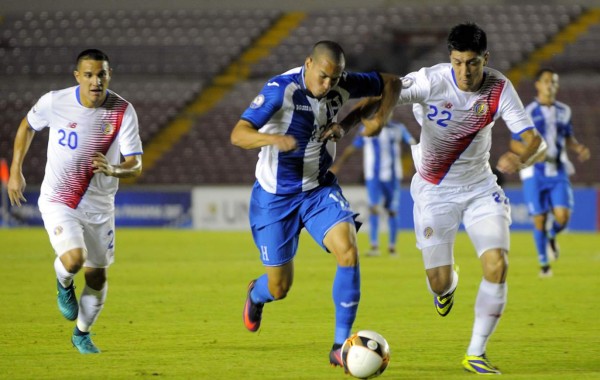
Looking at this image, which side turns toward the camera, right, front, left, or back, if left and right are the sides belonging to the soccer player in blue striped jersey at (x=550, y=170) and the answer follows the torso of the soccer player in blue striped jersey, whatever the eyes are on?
front

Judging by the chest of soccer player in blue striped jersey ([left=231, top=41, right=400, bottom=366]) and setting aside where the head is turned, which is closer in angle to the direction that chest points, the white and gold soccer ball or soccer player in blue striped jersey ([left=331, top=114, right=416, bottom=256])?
the white and gold soccer ball

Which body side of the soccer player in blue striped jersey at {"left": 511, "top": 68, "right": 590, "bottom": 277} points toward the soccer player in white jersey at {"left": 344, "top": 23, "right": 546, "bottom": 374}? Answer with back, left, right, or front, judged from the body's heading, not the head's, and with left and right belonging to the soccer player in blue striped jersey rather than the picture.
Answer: front

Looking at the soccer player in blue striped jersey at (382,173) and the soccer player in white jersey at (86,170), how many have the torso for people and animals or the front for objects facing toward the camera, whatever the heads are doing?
2

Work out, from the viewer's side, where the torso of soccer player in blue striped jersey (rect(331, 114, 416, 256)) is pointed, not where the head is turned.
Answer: toward the camera

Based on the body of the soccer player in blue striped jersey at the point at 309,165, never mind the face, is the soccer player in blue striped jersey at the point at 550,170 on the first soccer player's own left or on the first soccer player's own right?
on the first soccer player's own left

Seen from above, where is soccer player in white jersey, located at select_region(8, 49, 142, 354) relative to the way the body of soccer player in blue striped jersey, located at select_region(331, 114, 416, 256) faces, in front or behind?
in front

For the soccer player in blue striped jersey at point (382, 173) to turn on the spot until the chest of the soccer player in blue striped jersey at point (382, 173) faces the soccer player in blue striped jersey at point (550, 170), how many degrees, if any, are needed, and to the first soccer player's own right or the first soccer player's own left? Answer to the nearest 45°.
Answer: approximately 45° to the first soccer player's own left

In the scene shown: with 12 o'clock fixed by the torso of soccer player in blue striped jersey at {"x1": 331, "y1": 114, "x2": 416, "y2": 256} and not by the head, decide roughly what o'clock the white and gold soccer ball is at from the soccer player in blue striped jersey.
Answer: The white and gold soccer ball is roughly at 12 o'clock from the soccer player in blue striped jersey.

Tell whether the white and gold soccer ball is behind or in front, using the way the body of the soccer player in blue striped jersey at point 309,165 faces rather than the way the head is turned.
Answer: in front

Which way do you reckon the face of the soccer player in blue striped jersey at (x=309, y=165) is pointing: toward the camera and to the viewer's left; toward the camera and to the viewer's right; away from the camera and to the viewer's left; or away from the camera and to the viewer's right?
toward the camera and to the viewer's right

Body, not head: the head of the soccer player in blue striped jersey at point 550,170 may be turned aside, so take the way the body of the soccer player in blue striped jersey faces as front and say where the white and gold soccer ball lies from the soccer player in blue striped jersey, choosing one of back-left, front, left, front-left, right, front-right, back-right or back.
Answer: front

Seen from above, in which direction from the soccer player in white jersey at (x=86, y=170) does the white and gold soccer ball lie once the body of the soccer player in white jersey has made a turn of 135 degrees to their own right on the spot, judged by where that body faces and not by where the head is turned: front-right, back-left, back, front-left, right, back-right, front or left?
back

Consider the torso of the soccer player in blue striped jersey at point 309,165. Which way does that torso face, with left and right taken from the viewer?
facing the viewer and to the right of the viewer
